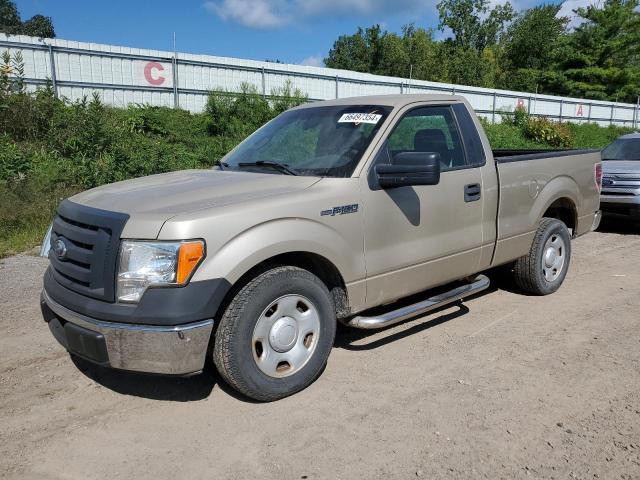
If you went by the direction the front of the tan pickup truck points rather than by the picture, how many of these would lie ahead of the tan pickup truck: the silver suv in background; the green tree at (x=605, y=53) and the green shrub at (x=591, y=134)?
0

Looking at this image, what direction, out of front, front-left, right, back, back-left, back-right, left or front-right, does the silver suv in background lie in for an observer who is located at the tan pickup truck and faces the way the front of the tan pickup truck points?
back

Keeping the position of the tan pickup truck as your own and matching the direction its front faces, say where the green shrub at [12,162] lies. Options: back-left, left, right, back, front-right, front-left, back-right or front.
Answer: right

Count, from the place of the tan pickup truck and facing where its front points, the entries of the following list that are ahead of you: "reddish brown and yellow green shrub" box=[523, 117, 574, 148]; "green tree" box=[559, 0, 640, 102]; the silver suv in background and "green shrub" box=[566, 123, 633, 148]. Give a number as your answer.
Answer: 0

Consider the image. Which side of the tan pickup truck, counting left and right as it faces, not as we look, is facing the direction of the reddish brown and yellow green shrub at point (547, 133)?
back

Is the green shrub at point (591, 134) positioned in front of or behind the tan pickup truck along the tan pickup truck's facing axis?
behind

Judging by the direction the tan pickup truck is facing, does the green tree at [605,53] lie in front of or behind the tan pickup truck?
behind

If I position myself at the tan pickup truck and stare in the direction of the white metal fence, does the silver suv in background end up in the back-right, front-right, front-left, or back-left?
front-right

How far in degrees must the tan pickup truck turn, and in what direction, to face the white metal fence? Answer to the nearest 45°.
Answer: approximately 135° to its right

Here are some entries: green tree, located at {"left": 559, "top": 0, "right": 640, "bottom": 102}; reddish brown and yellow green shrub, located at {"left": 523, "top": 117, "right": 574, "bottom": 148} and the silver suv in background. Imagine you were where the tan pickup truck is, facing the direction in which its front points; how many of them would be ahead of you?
0

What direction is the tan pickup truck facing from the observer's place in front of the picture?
facing the viewer and to the left of the viewer
